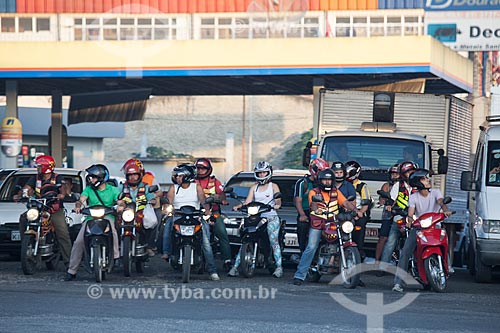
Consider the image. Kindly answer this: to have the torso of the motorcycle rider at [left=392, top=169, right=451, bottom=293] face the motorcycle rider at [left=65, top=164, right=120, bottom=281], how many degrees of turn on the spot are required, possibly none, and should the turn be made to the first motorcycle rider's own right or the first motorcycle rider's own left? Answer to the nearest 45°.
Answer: approximately 135° to the first motorcycle rider's own right

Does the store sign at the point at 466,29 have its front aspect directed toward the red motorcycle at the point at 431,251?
yes

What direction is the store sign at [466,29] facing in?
toward the camera

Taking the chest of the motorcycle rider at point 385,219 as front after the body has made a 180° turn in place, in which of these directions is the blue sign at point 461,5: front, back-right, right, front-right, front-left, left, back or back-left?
front

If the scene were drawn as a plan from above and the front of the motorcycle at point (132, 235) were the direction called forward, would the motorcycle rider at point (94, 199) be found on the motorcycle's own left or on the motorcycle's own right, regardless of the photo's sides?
on the motorcycle's own right

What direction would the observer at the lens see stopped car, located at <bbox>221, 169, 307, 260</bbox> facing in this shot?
facing the viewer

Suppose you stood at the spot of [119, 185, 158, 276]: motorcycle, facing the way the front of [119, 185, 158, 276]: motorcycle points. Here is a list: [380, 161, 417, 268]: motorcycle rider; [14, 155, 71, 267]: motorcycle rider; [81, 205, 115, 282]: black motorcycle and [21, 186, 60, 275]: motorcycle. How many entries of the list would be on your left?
1

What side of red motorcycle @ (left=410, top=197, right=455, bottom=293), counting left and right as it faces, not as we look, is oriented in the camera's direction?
front

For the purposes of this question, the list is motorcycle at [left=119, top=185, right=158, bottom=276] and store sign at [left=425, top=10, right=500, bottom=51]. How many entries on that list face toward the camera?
2

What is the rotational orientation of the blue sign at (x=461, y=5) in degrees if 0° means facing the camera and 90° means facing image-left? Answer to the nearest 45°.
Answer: approximately 0°

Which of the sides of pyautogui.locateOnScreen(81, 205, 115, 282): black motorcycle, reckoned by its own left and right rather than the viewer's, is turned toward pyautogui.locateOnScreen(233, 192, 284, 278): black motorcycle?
left

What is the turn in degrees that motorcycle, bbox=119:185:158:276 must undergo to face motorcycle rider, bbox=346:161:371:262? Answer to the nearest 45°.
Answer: approximately 90° to its left
